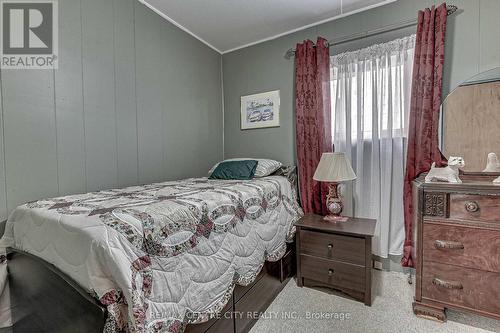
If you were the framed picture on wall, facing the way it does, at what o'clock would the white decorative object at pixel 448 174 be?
The white decorative object is roughly at 9 o'clock from the framed picture on wall.

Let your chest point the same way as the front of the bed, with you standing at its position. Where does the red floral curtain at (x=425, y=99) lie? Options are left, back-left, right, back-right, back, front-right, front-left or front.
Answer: back-left

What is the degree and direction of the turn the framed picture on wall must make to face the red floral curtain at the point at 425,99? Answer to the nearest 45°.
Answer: approximately 90° to its left

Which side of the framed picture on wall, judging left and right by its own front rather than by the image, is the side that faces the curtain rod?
left

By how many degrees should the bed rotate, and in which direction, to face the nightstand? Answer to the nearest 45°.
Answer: approximately 135° to its left

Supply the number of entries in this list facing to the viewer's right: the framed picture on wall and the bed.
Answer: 0

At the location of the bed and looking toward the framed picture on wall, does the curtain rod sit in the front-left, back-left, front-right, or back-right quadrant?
front-right

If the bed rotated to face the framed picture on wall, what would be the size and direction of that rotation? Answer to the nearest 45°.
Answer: approximately 180°

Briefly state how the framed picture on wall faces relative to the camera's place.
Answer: facing the viewer and to the left of the viewer

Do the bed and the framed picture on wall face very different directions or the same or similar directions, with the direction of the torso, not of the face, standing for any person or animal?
same or similar directions
